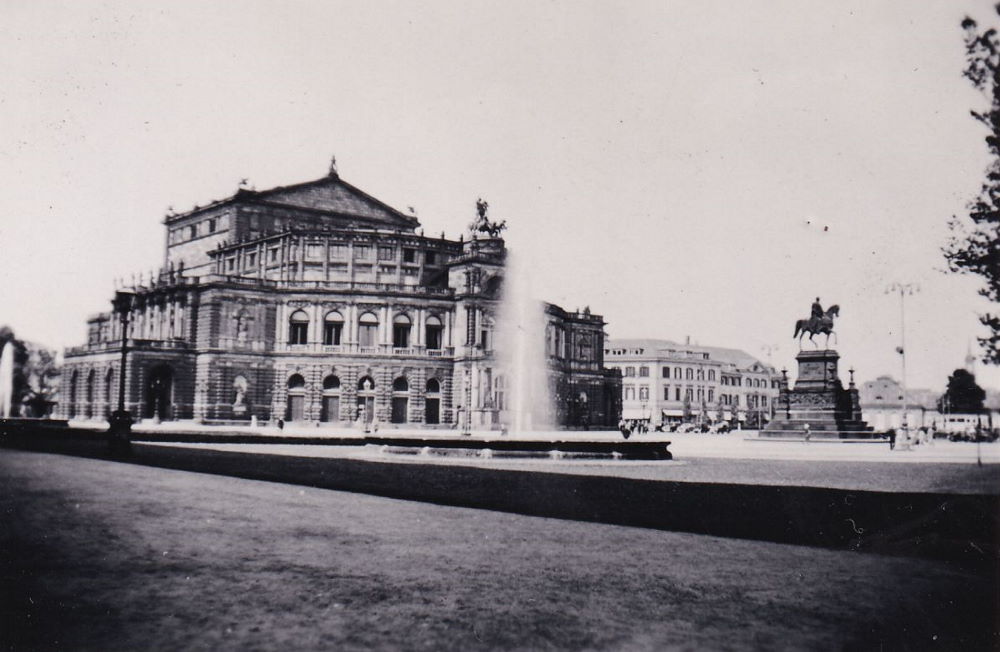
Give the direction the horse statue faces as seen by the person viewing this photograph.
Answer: facing to the right of the viewer
